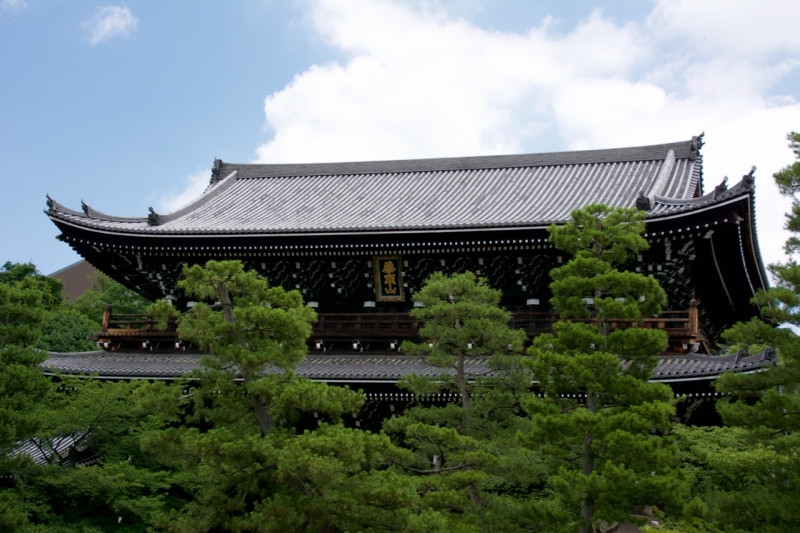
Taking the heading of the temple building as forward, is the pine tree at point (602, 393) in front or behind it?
in front

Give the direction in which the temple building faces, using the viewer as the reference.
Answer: facing the viewer

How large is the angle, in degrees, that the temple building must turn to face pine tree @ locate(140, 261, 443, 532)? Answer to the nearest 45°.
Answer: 0° — it already faces it

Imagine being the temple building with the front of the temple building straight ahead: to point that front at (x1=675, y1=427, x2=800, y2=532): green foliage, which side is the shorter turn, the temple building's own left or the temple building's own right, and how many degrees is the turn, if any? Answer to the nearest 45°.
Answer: approximately 45° to the temple building's own left

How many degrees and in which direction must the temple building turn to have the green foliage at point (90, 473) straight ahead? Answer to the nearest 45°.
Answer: approximately 45° to its right

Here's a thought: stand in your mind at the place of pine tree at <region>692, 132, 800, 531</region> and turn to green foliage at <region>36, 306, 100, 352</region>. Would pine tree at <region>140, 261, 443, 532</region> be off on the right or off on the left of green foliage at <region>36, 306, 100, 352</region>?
left

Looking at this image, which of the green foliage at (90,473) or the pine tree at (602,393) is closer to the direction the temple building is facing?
the pine tree

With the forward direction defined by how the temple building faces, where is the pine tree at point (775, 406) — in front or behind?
in front

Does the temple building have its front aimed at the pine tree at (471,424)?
yes
